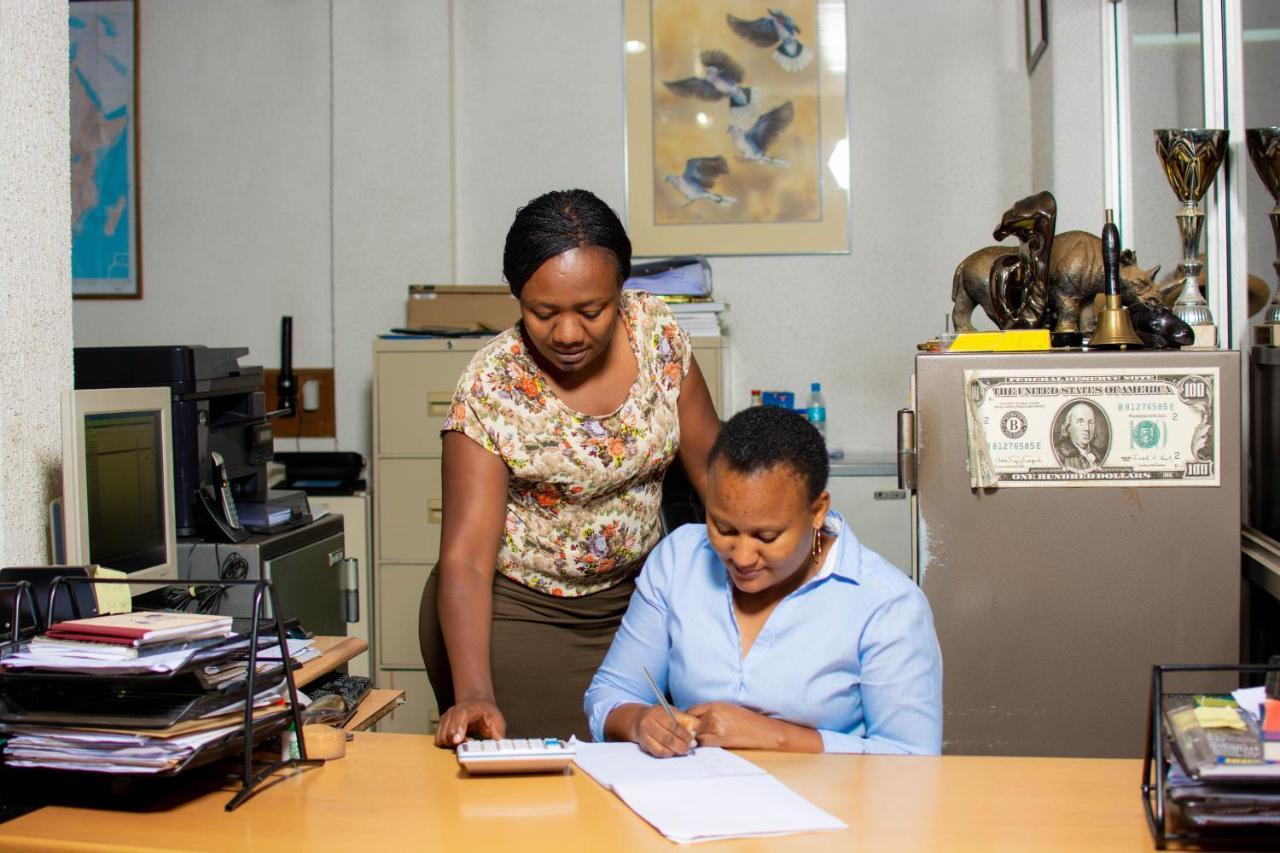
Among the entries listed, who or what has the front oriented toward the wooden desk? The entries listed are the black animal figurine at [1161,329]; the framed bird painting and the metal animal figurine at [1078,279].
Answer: the framed bird painting

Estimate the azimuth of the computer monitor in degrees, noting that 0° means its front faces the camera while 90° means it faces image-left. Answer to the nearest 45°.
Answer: approximately 315°

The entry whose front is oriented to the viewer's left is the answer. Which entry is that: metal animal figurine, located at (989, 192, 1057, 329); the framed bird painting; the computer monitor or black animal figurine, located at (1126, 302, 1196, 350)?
metal animal figurine, located at (989, 192, 1057, 329)

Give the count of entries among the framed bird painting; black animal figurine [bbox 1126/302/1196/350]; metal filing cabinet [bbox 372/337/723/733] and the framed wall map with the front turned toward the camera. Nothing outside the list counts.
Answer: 3

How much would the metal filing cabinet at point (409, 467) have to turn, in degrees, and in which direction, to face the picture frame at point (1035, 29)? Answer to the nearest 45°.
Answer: approximately 90° to its left

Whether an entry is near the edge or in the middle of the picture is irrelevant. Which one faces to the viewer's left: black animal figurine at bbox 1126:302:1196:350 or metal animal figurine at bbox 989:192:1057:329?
metal animal figurine at bbox 989:192:1057:329

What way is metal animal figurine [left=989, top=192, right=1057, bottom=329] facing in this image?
to the viewer's left

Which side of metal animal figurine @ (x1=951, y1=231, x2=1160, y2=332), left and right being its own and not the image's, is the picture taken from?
right

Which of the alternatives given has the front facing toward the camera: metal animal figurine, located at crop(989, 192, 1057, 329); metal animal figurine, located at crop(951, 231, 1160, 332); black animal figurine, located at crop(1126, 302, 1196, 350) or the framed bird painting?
the framed bird painting
